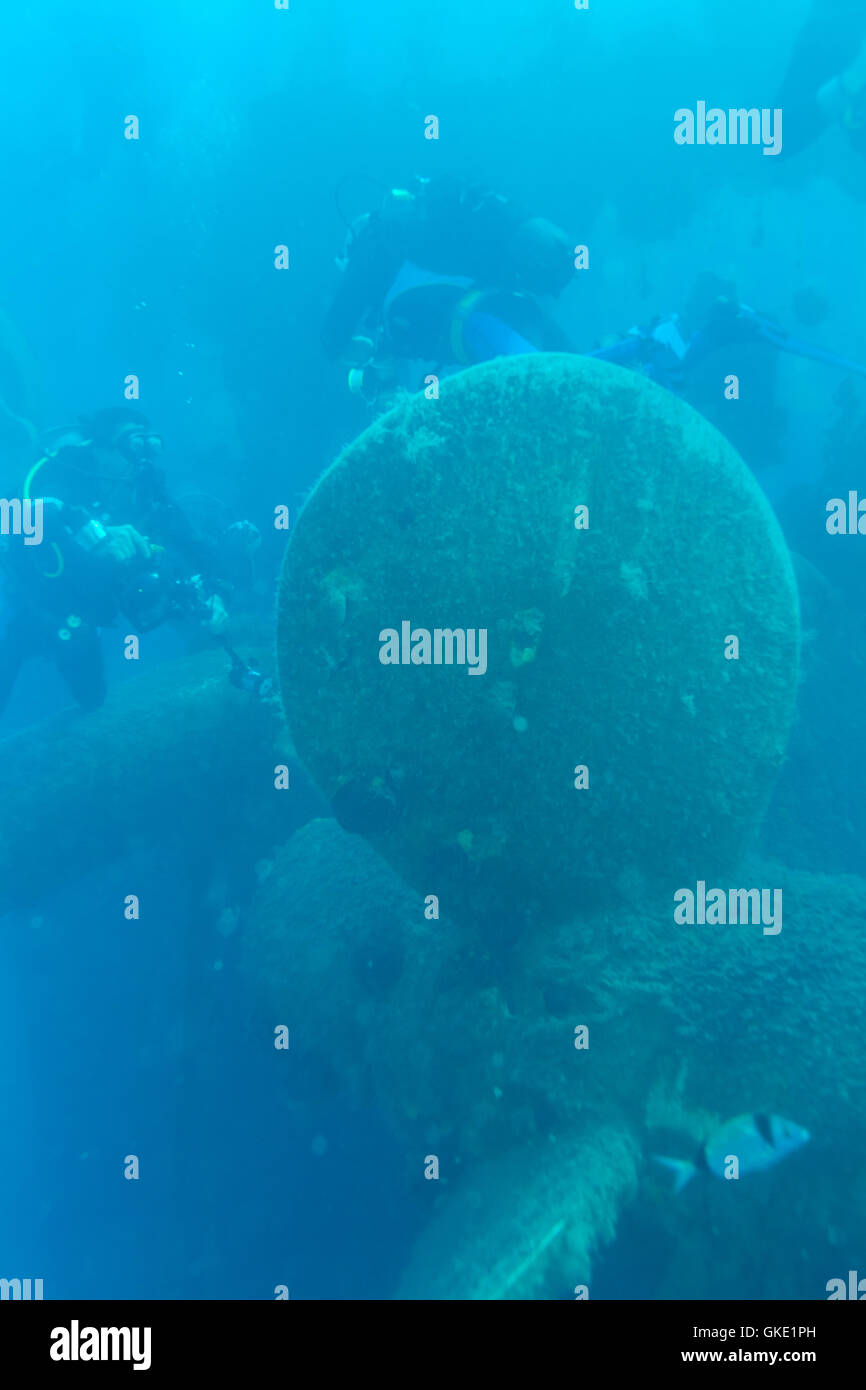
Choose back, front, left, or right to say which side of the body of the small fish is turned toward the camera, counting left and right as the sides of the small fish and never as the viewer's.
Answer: right

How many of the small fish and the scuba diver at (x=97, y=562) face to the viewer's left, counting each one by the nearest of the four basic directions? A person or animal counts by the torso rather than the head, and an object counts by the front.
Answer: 0

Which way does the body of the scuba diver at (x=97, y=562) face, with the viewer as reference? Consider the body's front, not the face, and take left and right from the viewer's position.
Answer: facing the viewer and to the right of the viewer

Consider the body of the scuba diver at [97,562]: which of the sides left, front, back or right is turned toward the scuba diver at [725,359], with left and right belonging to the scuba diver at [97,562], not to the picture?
front

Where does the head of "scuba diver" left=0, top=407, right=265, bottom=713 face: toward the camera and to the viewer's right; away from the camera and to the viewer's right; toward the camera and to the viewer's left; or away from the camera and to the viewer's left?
toward the camera and to the viewer's right

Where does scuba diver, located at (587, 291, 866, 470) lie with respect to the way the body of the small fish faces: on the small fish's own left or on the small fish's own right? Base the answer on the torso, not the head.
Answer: on the small fish's own left

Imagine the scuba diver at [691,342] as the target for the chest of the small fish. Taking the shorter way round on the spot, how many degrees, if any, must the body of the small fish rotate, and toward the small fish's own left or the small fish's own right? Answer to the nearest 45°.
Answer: approximately 90° to the small fish's own left

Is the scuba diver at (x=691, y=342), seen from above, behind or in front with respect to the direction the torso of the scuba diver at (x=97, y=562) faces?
in front
